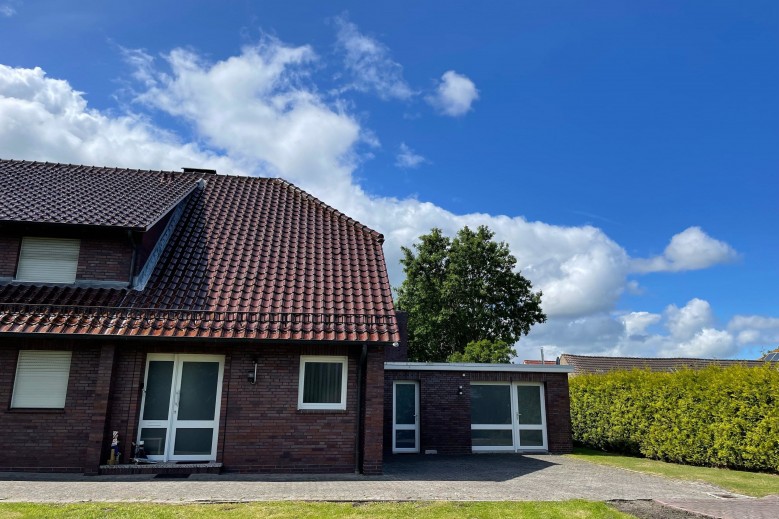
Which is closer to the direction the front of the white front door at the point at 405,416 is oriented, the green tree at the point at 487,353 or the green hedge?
the green hedge

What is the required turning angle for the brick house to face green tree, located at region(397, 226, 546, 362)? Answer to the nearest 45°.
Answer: approximately 135° to its left

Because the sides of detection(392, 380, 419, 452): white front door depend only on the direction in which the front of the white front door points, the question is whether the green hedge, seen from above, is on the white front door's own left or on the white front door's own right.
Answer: on the white front door's own left

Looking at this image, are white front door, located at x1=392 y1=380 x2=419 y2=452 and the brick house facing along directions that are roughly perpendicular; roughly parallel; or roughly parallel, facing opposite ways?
roughly parallel

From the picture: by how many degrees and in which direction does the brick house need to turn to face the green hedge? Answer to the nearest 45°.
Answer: approximately 90° to its left

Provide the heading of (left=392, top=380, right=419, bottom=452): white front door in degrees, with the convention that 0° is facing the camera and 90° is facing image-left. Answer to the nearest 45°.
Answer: approximately 0°

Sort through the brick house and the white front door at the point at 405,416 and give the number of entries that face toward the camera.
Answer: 2

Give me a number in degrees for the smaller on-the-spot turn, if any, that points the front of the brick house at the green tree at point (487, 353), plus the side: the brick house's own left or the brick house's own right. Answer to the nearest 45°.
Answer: approximately 135° to the brick house's own left

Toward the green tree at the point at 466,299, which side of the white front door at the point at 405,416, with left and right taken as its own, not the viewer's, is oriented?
back

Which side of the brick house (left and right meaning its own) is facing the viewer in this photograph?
front
